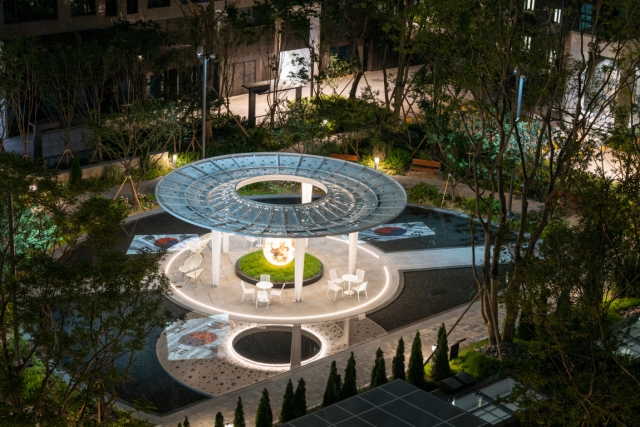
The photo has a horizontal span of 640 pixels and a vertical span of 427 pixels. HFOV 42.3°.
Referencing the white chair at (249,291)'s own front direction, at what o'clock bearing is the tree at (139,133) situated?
The tree is roughly at 8 o'clock from the white chair.

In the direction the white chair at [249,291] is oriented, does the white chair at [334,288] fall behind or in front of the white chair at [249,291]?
in front

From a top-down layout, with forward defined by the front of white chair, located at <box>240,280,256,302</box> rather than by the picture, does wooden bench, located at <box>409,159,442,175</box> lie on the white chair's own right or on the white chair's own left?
on the white chair's own left

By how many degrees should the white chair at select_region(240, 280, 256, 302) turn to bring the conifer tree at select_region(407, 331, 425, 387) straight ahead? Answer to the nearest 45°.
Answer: approximately 45° to its right

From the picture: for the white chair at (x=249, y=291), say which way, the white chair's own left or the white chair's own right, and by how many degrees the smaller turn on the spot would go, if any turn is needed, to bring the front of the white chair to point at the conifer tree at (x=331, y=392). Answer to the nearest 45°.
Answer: approximately 90° to the white chair's own right

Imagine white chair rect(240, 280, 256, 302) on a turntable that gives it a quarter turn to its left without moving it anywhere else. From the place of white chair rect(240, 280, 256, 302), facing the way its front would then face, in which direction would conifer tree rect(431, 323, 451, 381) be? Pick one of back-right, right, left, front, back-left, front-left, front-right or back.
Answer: back-right

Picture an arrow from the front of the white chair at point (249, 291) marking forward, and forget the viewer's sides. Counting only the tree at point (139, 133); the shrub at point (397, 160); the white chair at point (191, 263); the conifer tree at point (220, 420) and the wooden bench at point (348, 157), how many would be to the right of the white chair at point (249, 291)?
1

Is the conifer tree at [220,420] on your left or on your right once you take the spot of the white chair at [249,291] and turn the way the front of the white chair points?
on your right

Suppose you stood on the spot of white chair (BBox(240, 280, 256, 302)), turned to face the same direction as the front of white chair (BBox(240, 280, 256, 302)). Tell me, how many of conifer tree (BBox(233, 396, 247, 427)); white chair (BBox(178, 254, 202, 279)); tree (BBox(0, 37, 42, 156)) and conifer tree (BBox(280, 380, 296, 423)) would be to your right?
2

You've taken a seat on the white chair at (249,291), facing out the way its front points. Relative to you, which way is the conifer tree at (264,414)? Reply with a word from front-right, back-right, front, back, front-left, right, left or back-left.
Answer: right

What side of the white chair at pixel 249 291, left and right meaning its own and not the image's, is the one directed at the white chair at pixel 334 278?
front

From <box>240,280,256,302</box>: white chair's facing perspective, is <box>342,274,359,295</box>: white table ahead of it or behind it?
ahead

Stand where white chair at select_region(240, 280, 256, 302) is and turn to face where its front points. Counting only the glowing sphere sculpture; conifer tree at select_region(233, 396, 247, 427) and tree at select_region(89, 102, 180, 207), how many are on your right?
1

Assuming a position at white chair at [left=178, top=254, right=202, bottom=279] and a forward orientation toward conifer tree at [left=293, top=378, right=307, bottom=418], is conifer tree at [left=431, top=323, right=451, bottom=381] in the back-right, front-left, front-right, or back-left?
front-left

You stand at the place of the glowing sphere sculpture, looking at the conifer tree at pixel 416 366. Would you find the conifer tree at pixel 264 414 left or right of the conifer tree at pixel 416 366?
right

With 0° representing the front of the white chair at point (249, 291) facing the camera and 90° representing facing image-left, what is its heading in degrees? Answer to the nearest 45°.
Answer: approximately 270°

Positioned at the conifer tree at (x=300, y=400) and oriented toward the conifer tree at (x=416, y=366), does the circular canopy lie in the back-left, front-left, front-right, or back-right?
front-left

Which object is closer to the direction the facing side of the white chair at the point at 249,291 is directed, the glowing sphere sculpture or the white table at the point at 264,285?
the white table

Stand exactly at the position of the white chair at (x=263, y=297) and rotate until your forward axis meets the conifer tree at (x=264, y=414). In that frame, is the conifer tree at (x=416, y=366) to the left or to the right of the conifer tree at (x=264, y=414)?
left

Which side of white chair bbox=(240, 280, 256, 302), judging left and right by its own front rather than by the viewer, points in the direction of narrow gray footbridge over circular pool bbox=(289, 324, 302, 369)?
right
